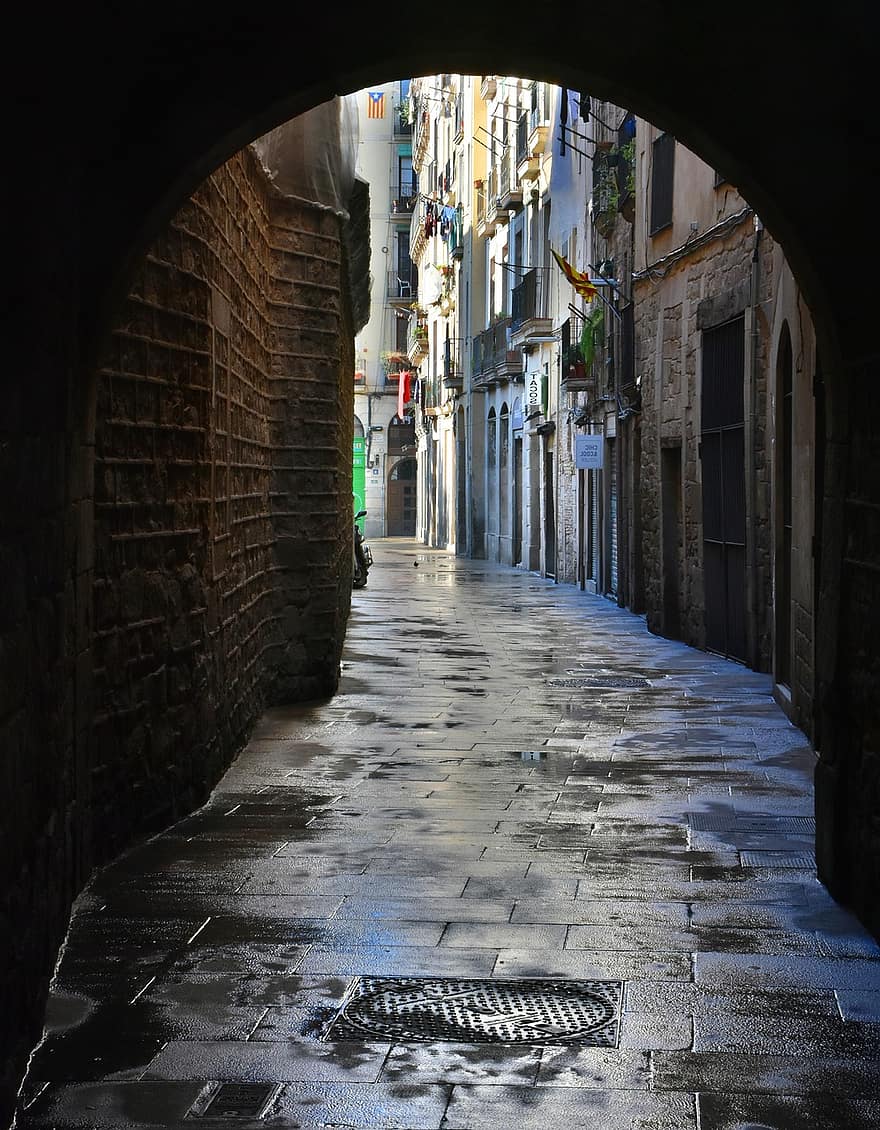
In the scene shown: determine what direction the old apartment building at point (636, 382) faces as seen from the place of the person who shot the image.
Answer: facing to the left of the viewer

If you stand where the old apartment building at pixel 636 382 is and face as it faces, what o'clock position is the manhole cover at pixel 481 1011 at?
The manhole cover is roughly at 9 o'clock from the old apartment building.

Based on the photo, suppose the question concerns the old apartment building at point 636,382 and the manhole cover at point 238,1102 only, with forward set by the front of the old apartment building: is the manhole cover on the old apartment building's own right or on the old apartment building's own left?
on the old apartment building's own left

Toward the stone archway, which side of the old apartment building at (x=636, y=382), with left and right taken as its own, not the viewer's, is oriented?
left
